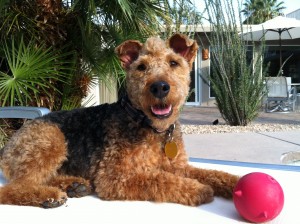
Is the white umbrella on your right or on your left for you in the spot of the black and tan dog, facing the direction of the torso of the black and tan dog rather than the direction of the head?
on your left

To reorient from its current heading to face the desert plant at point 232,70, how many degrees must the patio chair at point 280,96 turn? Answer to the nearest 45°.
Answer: approximately 135° to its right

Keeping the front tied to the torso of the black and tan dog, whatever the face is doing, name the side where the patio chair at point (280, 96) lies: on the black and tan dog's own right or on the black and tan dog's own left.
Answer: on the black and tan dog's own left

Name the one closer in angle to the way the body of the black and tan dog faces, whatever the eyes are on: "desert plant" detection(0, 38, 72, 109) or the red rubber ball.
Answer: the red rubber ball
